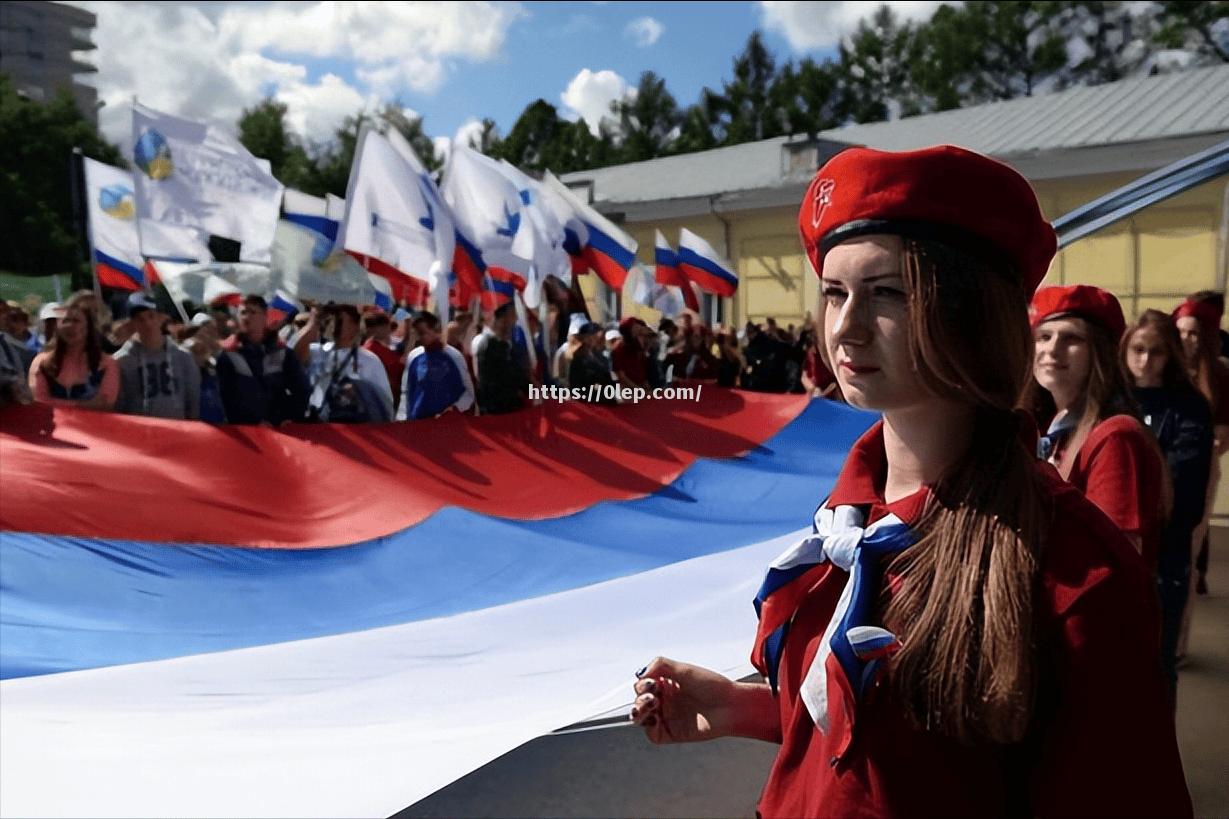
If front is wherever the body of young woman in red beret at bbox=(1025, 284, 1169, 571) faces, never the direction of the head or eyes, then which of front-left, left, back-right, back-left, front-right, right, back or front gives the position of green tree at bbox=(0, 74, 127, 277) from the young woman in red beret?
right

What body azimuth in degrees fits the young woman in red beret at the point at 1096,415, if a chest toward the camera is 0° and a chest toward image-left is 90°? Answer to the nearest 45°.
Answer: approximately 45°

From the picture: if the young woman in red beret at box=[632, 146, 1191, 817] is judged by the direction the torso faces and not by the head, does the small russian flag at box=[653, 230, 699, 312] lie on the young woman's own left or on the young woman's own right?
on the young woman's own right

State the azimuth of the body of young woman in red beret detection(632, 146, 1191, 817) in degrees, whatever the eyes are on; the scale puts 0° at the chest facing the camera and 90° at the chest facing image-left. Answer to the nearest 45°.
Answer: approximately 45°

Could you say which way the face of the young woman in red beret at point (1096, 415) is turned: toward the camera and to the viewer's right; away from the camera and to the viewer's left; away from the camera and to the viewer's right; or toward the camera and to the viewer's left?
toward the camera and to the viewer's left

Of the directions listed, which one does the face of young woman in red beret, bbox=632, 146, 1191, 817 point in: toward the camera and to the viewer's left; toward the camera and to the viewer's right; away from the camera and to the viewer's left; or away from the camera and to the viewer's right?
toward the camera and to the viewer's left

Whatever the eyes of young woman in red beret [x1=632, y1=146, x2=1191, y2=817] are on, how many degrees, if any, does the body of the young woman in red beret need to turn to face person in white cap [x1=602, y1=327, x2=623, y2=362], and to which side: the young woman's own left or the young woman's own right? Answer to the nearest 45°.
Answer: approximately 135° to the young woman's own right

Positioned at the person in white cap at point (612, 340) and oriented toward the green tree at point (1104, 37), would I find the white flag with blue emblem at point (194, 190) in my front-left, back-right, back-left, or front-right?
back-left

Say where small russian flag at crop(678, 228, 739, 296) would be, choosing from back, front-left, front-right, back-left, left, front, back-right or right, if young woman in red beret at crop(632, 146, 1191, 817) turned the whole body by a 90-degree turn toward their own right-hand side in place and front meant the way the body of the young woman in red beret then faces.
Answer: front-right

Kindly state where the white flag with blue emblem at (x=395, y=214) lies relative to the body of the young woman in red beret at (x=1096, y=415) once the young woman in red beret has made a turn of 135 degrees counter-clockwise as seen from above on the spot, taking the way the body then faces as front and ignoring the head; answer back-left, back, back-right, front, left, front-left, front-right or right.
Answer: back-left
